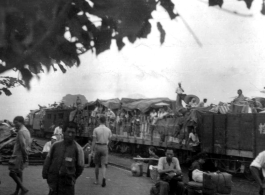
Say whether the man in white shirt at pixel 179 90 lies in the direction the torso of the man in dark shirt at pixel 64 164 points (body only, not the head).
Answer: no

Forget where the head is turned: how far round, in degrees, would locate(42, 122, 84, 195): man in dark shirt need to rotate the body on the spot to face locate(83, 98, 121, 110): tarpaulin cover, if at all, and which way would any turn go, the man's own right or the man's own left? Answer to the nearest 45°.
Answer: approximately 180°

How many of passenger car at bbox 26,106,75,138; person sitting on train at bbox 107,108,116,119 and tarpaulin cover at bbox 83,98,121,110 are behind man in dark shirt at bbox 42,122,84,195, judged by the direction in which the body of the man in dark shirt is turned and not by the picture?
3

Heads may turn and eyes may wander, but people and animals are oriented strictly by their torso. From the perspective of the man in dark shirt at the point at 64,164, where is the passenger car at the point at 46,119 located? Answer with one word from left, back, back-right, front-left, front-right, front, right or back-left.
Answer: back

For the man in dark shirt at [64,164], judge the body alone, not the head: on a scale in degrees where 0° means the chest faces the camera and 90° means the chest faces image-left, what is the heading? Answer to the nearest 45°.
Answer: approximately 0°

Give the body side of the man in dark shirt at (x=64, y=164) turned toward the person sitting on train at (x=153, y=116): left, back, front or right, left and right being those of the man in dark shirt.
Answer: back

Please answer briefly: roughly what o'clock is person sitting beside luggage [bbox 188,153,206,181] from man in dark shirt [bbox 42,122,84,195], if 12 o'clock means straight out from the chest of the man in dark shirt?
The person sitting beside luggage is roughly at 8 o'clock from the man in dark shirt.

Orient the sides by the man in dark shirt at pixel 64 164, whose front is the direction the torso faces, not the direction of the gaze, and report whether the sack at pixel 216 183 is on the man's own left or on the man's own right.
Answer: on the man's own left

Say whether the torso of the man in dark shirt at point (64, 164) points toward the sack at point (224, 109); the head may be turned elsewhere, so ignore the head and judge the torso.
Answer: no

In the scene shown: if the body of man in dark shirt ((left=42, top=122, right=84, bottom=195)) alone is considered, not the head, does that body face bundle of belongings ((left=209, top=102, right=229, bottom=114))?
no

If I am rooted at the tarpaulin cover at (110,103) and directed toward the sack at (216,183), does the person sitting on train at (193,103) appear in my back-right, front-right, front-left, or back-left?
front-left

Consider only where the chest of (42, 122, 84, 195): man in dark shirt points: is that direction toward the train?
no
